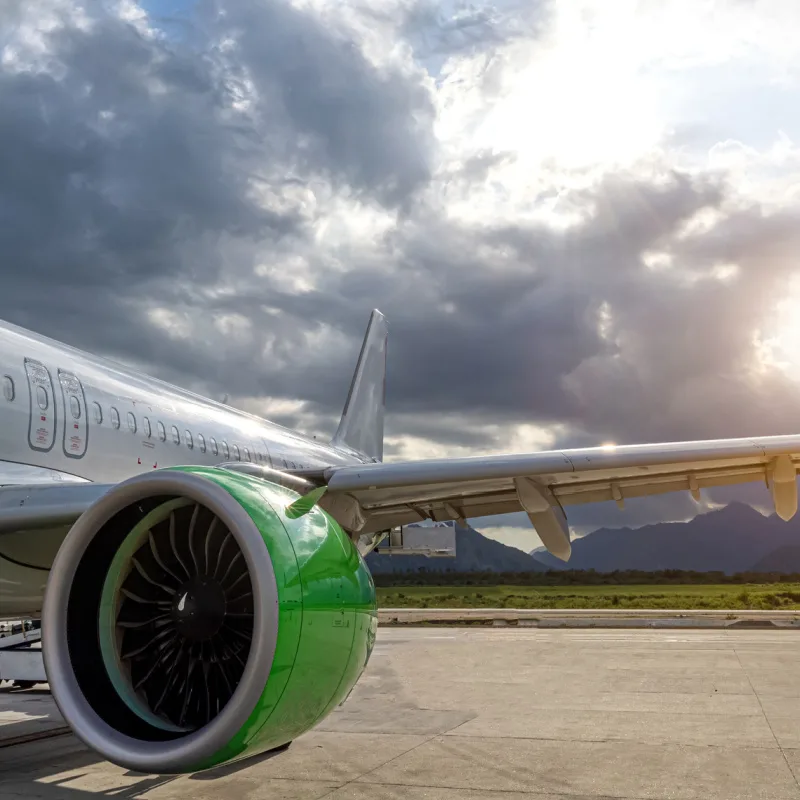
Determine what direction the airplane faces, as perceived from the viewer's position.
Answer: facing the viewer and to the left of the viewer
